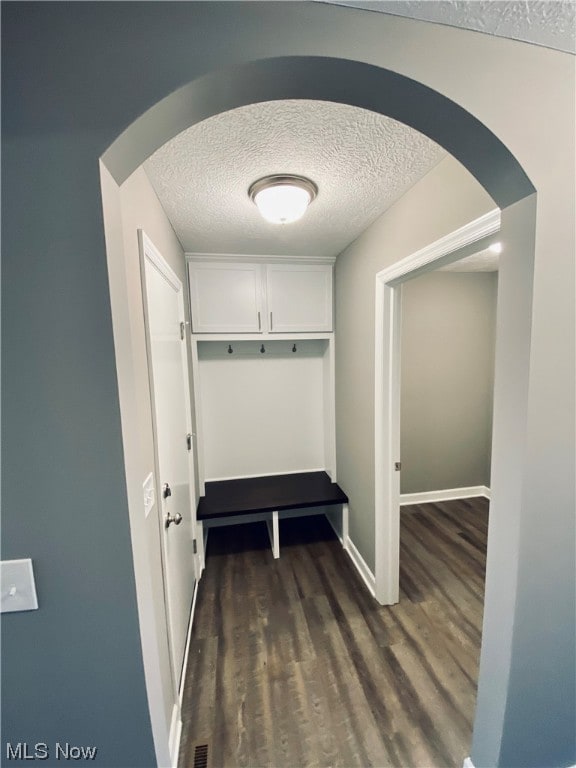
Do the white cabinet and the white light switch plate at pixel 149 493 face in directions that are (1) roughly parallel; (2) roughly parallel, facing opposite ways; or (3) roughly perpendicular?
roughly perpendicular

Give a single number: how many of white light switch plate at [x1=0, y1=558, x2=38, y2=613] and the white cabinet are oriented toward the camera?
2

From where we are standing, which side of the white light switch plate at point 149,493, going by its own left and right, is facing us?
right

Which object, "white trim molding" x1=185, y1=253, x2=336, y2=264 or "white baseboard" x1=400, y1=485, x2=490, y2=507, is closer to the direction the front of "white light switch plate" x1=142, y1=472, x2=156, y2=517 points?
the white baseboard

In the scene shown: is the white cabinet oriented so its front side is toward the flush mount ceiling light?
yes

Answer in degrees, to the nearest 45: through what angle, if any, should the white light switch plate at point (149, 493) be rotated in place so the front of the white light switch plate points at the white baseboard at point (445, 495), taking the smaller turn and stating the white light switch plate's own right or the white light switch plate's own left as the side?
0° — it already faces it

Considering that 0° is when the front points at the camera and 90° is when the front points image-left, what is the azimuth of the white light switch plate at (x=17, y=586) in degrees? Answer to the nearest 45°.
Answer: approximately 0°
